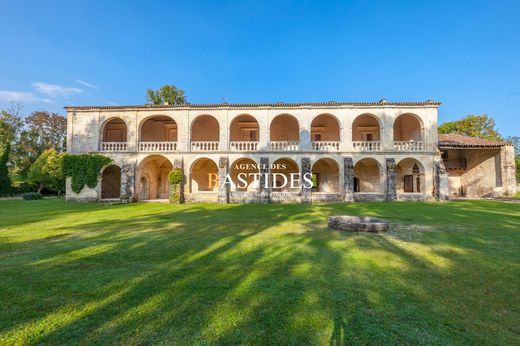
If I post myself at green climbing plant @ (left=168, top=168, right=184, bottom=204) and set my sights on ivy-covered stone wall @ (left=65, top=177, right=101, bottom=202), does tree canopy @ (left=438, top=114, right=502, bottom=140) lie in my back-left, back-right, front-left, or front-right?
back-right

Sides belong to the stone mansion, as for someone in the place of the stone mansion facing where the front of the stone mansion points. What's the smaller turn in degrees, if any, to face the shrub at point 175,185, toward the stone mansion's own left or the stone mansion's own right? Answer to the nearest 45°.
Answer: approximately 90° to the stone mansion's own right

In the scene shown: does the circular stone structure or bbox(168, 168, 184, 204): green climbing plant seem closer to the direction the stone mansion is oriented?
the circular stone structure

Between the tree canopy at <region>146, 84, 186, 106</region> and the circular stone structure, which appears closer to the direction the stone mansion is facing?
the circular stone structure

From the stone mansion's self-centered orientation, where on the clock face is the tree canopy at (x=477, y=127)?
The tree canopy is roughly at 8 o'clock from the stone mansion.

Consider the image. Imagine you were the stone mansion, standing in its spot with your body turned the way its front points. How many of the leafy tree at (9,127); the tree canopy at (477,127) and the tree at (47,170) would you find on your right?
2

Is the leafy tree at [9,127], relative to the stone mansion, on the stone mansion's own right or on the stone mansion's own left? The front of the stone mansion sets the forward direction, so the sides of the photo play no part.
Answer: on the stone mansion's own right

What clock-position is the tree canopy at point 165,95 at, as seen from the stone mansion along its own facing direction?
The tree canopy is roughly at 4 o'clock from the stone mansion.

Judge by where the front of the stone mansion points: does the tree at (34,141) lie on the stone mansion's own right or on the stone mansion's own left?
on the stone mansion's own right

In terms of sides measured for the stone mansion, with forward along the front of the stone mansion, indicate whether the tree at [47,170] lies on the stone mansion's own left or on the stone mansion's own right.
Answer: on the stone mansion's own right

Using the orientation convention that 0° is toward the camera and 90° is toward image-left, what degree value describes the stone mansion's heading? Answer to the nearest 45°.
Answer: approximately 0°

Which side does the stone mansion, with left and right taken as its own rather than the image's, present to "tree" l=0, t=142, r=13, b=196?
right
